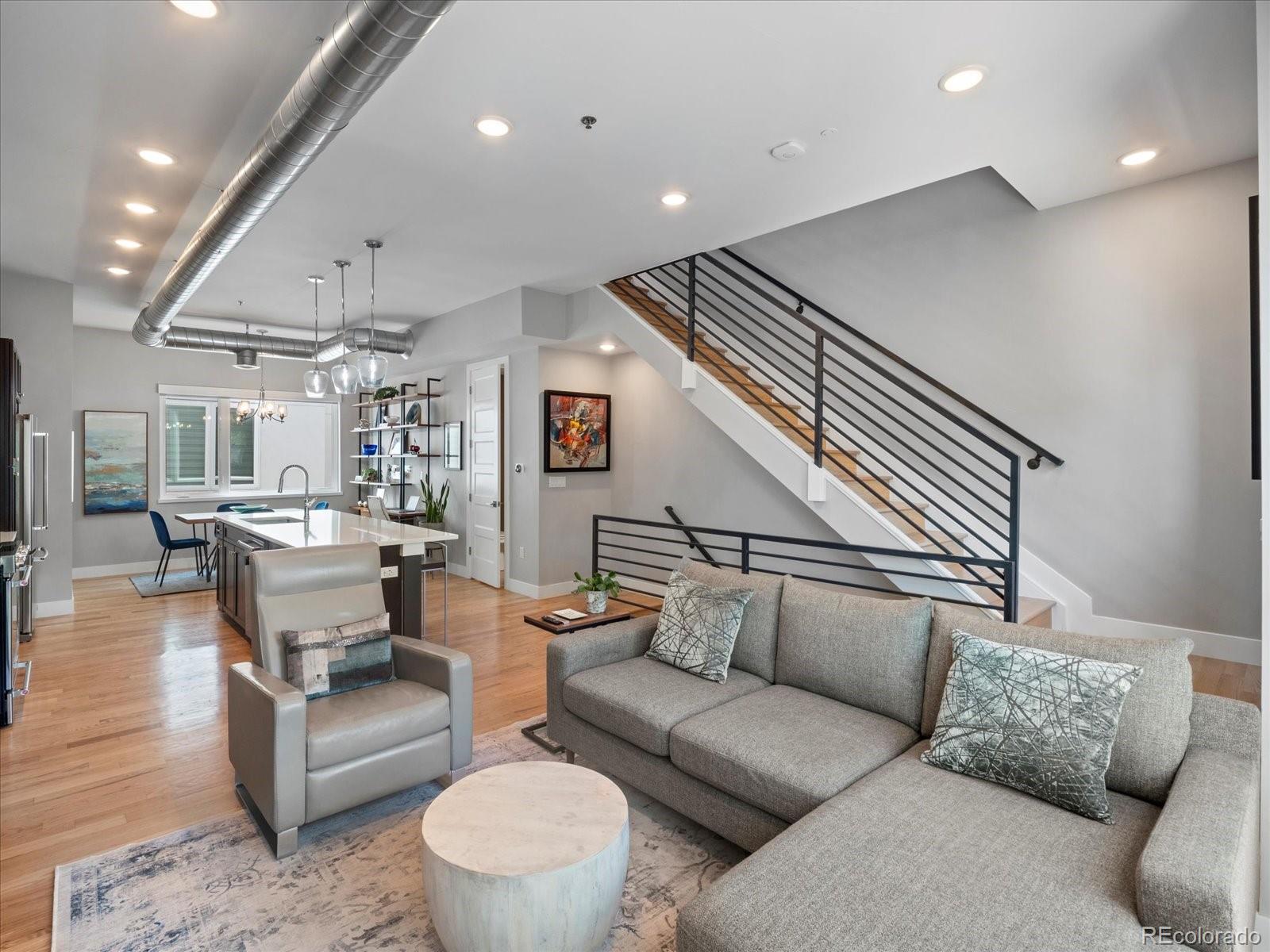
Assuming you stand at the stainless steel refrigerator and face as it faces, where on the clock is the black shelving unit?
The black shelving unit is roughly at 11 o'clock from the stainless steel refrigerator.

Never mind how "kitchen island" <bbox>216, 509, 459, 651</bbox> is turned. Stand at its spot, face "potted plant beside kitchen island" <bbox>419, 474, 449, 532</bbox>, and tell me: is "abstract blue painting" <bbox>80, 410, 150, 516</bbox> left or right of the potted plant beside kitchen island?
left

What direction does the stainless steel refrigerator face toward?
to the viewer's right

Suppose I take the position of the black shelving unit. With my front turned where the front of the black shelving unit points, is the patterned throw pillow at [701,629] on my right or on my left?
on my left

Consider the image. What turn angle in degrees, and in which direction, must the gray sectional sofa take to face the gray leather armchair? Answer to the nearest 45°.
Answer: approximately 45° to its right

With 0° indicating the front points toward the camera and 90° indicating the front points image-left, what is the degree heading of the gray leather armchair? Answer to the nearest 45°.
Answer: approximately 315°

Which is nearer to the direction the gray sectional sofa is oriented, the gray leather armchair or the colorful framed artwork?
the gray leather armchair

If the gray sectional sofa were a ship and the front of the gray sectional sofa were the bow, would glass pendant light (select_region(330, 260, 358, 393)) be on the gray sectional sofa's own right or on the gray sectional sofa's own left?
on the gray sectional sofa's own right

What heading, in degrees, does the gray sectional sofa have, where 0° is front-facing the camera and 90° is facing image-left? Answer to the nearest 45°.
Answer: approximately 45°
